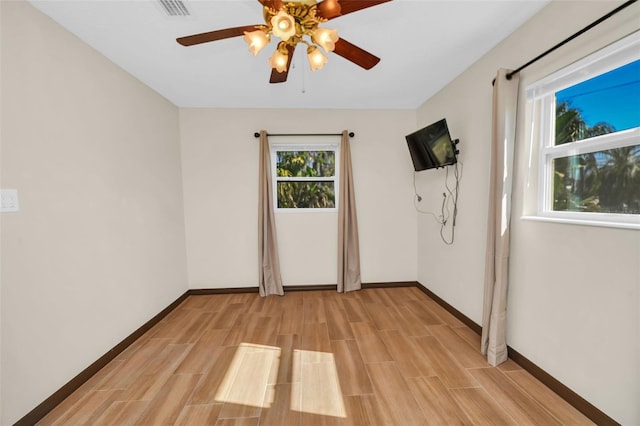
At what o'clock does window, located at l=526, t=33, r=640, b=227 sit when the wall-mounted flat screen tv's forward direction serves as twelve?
The window is roughly at 9 o'clock from the wall-mounted flat screen tv.

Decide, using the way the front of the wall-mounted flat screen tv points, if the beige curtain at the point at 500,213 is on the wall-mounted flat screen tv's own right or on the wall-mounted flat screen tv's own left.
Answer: on the wall-mounted flat screen tv's own left

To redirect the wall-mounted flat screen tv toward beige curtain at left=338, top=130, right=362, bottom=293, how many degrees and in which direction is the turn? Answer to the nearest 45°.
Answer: approximately 45° to its right

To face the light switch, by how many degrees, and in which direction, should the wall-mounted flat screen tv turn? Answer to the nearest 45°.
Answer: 0° — it already faces it

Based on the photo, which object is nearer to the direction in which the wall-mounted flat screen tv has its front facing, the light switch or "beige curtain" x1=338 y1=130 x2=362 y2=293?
the light switch

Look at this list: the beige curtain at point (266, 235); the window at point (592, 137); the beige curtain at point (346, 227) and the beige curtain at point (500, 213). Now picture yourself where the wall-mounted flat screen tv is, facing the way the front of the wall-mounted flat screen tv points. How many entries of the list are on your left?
2

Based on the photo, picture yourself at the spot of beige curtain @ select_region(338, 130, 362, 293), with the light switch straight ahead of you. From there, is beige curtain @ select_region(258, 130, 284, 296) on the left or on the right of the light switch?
right

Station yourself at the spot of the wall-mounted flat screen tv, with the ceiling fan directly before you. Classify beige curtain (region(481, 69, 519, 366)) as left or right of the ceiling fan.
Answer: left

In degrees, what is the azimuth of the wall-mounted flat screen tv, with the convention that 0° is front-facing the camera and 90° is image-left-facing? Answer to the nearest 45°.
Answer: approximately 45°

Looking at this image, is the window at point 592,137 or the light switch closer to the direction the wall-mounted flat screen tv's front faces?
the light switch
